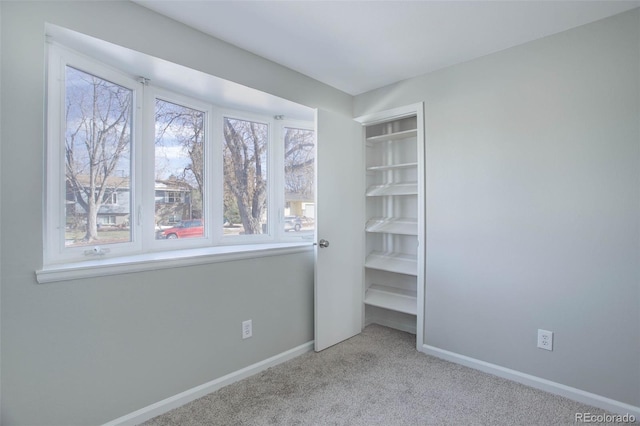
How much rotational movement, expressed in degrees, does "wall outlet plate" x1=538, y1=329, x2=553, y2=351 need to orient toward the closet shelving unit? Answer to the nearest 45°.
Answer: approximately 45° to its right

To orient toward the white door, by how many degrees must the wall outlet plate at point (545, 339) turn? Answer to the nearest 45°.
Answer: approximately 45° to its right

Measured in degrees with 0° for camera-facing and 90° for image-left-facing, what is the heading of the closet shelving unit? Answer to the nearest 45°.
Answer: approximately 45°

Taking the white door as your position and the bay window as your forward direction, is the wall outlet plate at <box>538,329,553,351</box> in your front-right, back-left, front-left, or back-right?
back-left

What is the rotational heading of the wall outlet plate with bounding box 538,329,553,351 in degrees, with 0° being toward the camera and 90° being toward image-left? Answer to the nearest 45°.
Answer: approximately 45°
